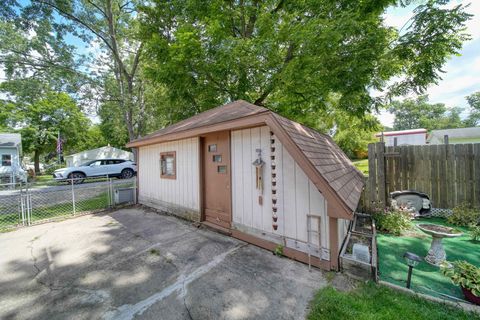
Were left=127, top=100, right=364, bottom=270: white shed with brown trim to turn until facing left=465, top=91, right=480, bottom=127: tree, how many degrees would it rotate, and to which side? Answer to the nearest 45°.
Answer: approximately 180°

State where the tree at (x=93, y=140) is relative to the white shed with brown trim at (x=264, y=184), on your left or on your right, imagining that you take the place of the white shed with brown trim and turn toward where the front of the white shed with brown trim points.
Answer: on your right

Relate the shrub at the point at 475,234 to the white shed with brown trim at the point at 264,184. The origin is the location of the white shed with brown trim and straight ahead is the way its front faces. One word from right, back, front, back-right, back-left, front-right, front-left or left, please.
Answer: back-left

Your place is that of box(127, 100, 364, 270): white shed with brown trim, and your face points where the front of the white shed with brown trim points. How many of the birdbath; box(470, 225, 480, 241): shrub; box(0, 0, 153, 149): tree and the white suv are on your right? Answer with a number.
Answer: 2

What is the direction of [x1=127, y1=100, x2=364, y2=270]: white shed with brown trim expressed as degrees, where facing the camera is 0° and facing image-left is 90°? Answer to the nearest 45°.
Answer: approximately 45°

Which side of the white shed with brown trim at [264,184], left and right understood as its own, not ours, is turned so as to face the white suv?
right

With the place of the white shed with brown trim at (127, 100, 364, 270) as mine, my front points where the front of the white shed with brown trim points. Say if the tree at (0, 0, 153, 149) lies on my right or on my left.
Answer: on my right

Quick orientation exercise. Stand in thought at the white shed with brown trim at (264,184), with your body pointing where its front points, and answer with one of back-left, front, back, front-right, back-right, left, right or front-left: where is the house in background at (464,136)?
back

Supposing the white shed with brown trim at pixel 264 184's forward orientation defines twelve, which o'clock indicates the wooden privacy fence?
The wooden privacy fence is roughly at 7 o'clock from the white shed with brown trim.

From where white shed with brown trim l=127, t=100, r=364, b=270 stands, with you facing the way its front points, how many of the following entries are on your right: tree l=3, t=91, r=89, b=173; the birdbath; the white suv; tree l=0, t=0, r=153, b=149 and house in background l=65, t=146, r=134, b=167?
4

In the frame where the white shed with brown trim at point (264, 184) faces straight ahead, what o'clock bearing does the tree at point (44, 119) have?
The tree is roughly at 3 o'clock from the white shed with brown trim.

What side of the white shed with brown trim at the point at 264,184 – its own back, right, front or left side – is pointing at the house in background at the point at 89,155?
right

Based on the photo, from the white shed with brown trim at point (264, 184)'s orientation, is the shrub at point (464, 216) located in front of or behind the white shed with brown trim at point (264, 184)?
behind

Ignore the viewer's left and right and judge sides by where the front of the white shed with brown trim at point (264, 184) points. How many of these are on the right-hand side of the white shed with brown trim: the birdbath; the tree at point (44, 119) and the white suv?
2

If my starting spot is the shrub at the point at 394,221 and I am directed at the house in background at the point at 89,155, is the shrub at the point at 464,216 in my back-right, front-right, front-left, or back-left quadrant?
back-right

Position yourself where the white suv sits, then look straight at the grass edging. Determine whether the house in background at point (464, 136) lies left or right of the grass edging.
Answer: left

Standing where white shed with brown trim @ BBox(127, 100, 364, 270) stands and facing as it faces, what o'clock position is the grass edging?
The grass edging is roughly at 9 o'clock from the white shed with brown trim.

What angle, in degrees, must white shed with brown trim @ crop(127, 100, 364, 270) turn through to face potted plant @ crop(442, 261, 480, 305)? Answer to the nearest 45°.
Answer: approximately 90° to its left
